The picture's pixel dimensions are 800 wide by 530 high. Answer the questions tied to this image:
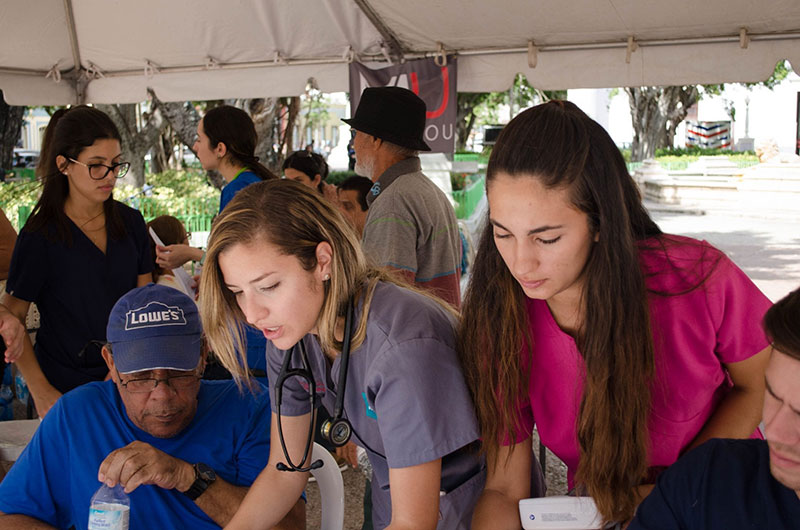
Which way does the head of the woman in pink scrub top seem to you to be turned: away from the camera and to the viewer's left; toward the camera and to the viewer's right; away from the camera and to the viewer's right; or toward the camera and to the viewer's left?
toward the camera and to the viewer's left

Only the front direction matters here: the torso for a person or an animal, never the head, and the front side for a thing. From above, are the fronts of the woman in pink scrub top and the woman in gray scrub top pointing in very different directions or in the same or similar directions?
same or similar directions

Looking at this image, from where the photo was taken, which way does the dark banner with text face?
toward the camera

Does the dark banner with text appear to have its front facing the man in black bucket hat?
yes

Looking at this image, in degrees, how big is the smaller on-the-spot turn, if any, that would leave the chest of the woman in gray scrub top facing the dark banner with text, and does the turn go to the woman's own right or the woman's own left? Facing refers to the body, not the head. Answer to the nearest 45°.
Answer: approximately 135° to the woman's own right

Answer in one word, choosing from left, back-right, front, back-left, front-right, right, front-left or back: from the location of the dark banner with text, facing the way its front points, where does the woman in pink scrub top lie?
front

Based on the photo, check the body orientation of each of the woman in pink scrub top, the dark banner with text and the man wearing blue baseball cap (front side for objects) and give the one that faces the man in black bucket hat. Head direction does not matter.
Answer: the dark banner with text

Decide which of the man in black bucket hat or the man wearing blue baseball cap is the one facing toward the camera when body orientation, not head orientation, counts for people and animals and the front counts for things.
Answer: the man wearing blue baseball cap

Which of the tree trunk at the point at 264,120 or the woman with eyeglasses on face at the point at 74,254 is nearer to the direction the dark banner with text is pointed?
the woman with eyeglasses on face

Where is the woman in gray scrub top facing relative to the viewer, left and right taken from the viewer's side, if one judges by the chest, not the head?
facing the viewer and to the left of the viewer

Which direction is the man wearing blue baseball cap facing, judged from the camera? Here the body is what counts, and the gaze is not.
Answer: toward the camera
